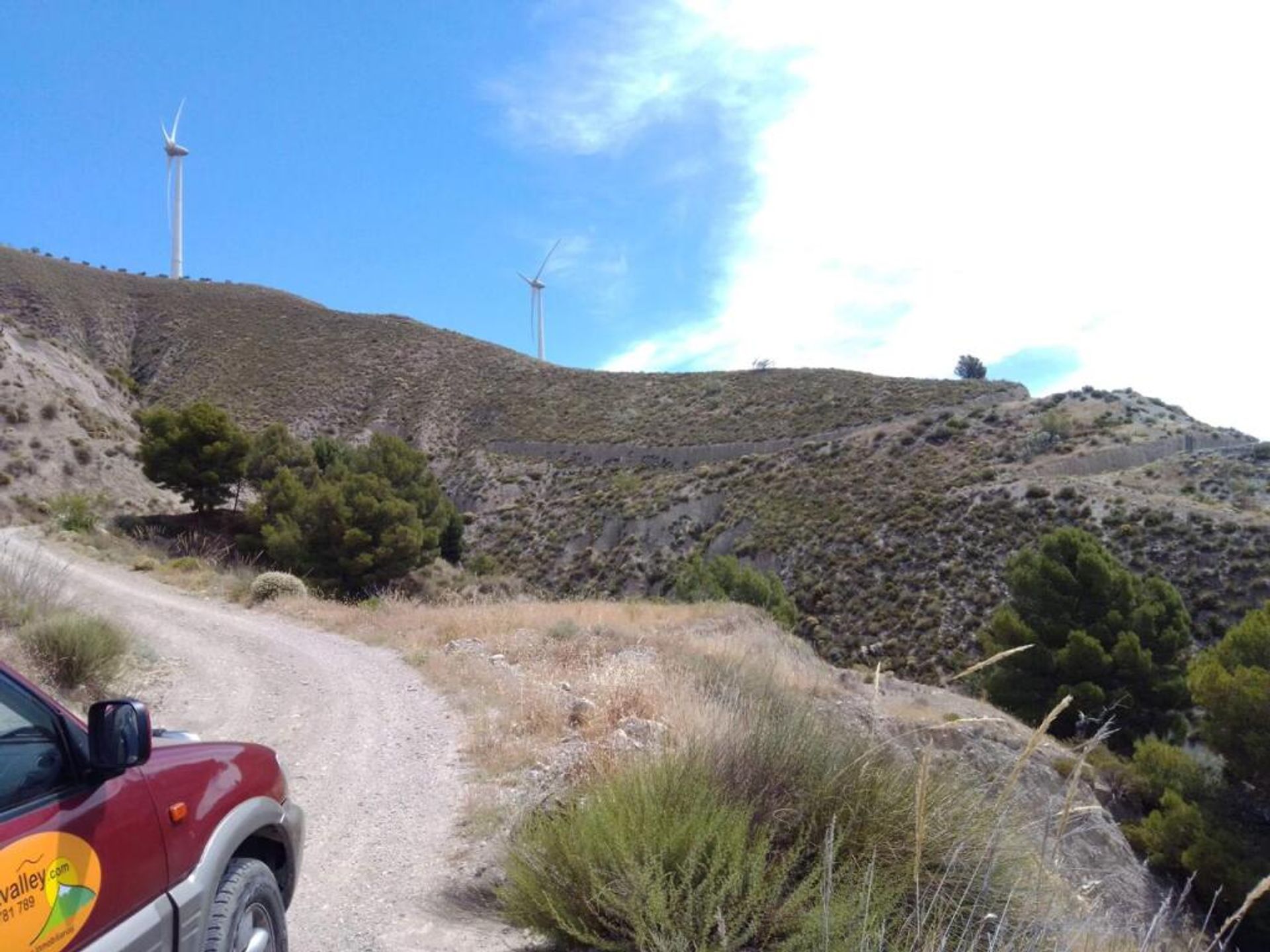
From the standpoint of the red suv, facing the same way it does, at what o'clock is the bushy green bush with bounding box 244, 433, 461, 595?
The bushy green bush is roughly at 11 o'clock from the red suv.

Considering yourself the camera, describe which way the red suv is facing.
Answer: facing away from the viewer and to the right of the viewer

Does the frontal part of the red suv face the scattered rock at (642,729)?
yes

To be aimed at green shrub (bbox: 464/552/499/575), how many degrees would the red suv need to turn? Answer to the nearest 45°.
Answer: approximately 45° to its left

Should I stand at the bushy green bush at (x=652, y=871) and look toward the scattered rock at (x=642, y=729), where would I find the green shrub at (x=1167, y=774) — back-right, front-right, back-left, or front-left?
front-right

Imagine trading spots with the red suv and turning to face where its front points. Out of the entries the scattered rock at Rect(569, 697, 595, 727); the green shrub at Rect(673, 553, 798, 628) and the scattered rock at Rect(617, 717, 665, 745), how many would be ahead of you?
3

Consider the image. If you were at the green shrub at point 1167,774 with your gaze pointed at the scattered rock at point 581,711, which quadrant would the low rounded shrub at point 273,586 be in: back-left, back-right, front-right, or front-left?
front-right

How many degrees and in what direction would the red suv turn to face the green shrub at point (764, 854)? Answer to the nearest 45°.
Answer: approximately 45° to its right

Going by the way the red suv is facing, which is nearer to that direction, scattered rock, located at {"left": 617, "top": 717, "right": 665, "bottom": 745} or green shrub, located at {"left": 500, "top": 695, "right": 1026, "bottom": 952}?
the scattered rock

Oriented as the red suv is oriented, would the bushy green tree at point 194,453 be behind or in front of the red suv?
in front

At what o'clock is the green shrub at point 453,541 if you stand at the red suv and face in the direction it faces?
The green shrub is roughly at 11 o'clock from the red suv.

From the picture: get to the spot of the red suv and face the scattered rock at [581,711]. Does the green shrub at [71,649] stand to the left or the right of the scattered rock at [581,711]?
left

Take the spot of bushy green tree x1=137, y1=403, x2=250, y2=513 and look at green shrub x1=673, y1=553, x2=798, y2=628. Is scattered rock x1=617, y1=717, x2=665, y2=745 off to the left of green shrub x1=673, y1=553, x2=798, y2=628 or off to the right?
right

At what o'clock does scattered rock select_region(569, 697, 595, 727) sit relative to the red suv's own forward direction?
The scattered rock is roughly at 12 o'clock from the red suv.

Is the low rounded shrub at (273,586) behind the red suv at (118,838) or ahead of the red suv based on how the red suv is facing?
ahead

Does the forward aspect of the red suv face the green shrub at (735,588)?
yes

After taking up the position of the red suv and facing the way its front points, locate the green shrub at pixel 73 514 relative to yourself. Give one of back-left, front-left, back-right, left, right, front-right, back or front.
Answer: front-left
